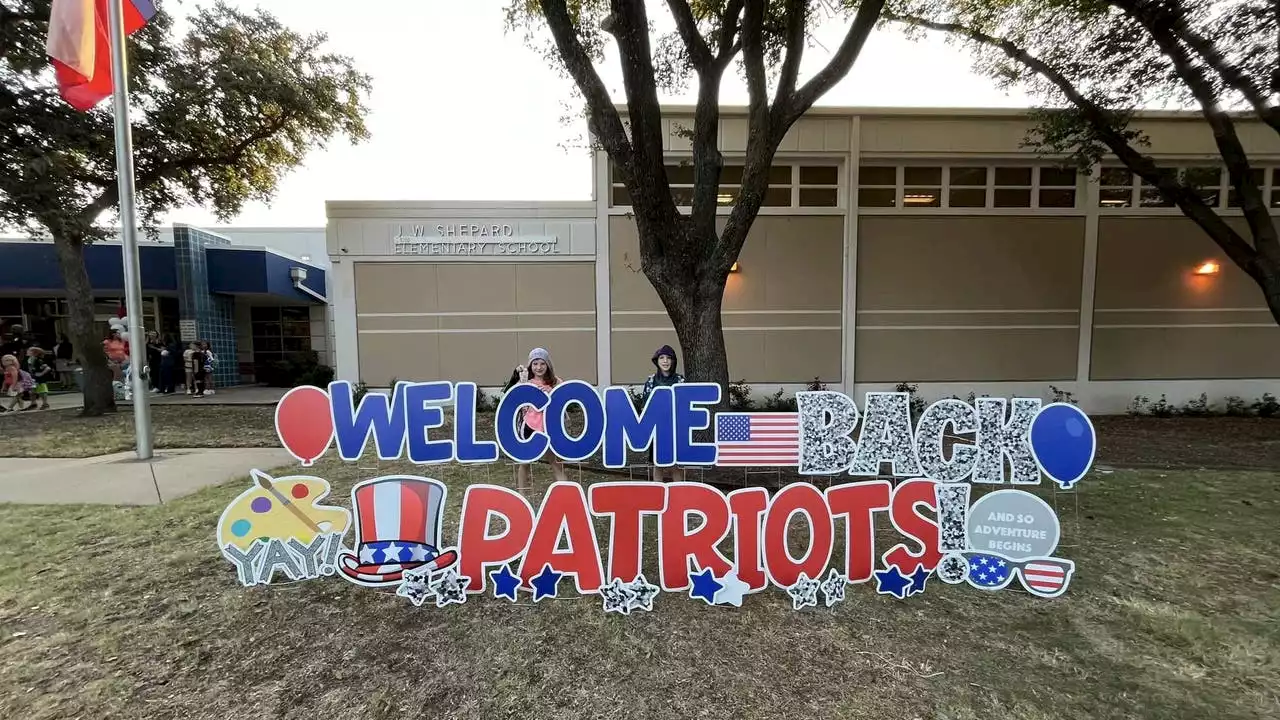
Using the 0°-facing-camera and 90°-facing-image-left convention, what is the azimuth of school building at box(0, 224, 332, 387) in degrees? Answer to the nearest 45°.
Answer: approximately 0°

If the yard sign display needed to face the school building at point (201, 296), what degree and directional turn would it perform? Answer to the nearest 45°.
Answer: approximately 135° to its right

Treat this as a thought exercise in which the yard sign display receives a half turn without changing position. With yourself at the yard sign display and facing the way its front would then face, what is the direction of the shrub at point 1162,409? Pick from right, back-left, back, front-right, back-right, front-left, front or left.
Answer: front-right

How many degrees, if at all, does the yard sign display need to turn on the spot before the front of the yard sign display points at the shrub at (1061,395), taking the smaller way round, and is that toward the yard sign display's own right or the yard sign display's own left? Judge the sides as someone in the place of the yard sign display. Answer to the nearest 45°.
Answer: approximately 135° to the yard sign display's own left

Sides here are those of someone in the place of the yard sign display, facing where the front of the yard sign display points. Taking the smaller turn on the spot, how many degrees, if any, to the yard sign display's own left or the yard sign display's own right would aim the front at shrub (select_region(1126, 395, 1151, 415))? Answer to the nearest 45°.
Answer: approximately 135° to the yard sign display's own left

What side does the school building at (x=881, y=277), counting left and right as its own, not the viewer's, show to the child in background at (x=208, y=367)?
right
